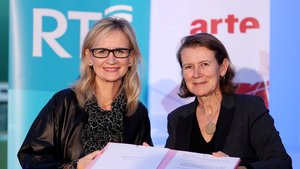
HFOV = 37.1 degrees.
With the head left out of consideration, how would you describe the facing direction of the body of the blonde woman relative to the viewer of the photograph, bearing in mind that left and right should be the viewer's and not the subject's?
facing the viewer and to the right of the viewer

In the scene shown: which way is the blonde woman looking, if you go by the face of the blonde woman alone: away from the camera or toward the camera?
toward the camera
